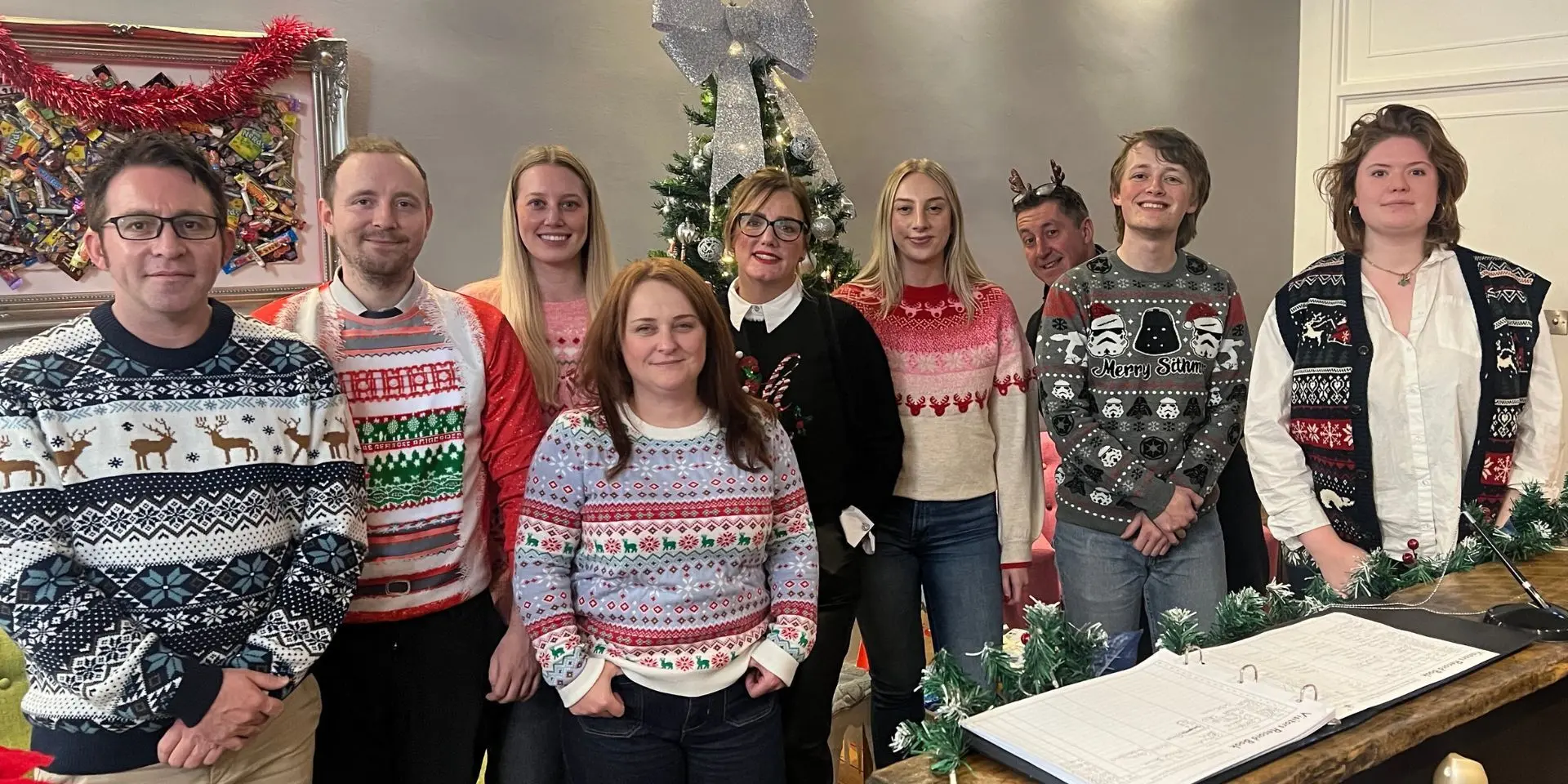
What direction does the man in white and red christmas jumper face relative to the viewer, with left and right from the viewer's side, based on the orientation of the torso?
facing the viewer

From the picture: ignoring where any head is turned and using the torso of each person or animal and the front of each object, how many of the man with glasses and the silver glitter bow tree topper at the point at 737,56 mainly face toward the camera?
2

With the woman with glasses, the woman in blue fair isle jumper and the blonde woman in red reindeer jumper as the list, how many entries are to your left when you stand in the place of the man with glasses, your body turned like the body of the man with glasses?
3

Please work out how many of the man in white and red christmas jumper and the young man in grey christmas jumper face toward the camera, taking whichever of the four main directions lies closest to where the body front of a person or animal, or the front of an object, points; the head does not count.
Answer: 2

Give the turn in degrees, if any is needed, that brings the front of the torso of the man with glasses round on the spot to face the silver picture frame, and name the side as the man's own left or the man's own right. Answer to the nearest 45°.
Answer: approximately 180°

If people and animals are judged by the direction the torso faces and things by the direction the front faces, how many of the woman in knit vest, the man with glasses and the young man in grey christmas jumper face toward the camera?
3

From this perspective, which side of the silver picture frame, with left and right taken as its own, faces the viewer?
front

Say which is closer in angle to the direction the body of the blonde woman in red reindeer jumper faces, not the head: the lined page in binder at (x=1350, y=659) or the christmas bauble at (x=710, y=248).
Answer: the lined page in binder

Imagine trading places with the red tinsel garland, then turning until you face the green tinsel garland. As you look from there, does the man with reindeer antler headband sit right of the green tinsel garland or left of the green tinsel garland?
left

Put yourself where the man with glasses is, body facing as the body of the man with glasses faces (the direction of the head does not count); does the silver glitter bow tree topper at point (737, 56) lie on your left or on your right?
on your left

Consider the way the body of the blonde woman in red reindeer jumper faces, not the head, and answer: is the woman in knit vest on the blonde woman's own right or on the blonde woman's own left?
on the blonde woman's own left

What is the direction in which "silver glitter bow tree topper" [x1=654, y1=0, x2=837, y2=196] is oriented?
toward the camera
